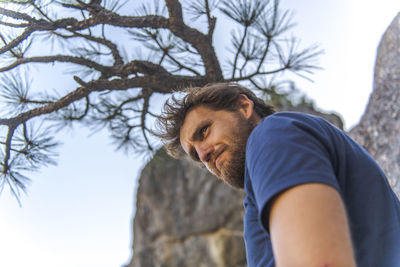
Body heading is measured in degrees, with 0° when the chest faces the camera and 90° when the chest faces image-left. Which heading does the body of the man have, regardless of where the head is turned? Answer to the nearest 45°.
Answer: approximately 90°

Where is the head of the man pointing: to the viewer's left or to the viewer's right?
to the viewer's left
